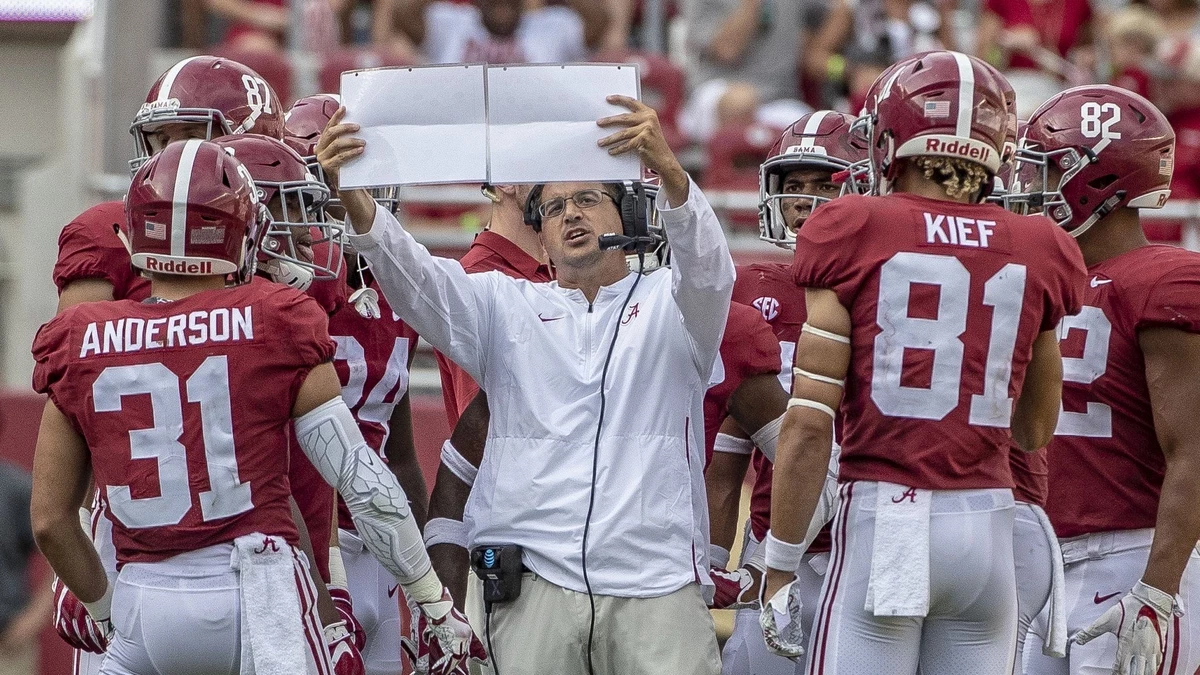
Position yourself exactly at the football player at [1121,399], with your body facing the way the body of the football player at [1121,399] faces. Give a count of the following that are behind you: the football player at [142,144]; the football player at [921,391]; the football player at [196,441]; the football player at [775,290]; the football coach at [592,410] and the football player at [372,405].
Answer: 0

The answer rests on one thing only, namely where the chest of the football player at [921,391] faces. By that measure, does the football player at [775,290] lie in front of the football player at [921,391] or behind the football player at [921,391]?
in front

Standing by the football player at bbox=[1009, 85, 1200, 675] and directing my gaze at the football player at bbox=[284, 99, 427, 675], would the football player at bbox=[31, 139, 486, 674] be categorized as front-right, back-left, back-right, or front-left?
front-left

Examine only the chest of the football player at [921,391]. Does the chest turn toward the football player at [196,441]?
no

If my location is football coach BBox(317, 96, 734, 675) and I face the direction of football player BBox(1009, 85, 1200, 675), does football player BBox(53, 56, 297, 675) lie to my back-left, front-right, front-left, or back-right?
back-left

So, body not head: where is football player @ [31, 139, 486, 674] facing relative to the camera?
away from the camera

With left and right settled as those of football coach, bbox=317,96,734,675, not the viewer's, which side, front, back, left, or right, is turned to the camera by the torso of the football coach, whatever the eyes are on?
front

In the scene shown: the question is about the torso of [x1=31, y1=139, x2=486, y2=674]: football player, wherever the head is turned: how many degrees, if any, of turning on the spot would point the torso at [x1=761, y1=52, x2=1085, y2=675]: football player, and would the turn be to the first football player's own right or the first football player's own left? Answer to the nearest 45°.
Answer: approximately 90° to the first football player's own right

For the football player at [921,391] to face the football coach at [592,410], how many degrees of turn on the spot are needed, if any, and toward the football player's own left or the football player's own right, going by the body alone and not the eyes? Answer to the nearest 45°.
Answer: approximately 90° to the football player's own left

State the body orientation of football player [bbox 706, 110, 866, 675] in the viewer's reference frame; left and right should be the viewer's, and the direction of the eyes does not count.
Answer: facing the viewer and to the left of the viewer

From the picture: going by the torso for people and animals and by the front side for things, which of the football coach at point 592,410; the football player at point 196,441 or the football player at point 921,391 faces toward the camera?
the football coach

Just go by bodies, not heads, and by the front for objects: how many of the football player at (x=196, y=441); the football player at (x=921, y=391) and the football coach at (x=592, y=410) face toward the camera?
1

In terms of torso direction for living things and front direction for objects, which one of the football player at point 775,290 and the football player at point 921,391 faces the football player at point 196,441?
the football player at point 775,290

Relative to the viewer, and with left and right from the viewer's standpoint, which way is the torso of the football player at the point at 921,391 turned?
facing away from the viewer

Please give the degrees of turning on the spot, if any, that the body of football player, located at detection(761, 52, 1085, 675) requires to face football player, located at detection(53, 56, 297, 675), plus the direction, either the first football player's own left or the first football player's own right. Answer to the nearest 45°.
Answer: approximately 90° to the first football player's own left

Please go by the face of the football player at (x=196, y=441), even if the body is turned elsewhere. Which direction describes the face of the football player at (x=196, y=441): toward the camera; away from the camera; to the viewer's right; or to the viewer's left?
away from the camera

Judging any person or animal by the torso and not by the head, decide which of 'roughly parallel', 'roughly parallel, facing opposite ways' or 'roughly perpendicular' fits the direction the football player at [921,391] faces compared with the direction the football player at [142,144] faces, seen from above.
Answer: roughly parallel, facing opposite ways
